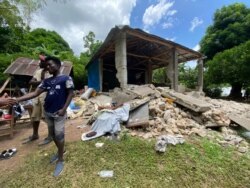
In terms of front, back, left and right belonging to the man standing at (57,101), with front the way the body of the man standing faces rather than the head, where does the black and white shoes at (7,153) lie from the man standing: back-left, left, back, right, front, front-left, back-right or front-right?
right

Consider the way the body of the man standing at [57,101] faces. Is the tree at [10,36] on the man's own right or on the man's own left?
on the man's own right

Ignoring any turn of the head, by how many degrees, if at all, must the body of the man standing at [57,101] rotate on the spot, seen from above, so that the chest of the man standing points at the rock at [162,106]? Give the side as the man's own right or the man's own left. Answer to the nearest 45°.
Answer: approximately 135° to the man's own left

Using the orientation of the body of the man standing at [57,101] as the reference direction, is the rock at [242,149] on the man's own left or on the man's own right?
on the man's own left

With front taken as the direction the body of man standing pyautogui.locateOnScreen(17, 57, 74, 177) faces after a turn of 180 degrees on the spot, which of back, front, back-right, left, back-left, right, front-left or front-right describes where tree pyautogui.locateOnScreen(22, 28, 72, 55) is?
front-left

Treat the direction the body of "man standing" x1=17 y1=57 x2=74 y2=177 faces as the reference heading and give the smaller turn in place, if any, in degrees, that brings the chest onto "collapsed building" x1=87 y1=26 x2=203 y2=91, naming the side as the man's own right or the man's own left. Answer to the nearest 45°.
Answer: approximately 180°

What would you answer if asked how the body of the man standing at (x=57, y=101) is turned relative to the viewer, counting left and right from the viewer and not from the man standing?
facing the viewer and to the left of the viewer

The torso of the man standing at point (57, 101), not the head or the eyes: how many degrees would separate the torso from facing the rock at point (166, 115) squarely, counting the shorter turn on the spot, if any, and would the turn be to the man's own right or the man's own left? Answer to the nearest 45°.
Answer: approximately 135° to the man's own left

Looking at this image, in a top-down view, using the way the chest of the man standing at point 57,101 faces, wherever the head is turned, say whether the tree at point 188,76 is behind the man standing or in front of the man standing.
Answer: behind

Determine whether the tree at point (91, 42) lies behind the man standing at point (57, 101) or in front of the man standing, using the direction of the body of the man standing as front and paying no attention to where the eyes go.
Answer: behind
